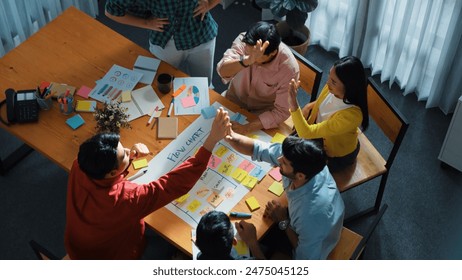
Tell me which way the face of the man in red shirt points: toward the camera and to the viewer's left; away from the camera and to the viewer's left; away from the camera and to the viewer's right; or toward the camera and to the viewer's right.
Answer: away from the camera and to the viewer's right

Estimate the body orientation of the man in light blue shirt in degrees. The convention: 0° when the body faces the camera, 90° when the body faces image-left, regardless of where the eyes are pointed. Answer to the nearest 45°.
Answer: approximately 90°

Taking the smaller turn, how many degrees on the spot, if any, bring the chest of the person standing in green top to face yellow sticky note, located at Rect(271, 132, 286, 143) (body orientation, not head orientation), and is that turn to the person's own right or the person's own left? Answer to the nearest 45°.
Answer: approximately 45° to the person's own left

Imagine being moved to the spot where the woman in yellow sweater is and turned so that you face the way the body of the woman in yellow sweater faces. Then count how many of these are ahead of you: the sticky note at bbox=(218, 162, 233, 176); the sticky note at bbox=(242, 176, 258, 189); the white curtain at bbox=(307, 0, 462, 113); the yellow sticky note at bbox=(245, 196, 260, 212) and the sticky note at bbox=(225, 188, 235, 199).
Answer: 4

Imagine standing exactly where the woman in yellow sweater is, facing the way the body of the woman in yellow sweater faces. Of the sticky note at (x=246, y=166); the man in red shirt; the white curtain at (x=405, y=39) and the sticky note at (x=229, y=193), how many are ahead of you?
3

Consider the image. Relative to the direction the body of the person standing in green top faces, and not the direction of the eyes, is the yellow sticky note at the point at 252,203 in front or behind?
in front

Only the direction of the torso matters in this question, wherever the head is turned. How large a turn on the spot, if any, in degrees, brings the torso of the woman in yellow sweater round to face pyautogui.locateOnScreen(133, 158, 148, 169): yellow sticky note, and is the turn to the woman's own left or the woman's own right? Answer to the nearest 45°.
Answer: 0° — they already face it

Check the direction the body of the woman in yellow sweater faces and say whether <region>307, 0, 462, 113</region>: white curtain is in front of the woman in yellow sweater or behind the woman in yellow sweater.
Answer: behind

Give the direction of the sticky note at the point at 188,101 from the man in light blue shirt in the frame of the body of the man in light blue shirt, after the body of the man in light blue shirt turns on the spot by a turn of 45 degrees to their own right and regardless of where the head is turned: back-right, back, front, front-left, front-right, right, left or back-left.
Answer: front
